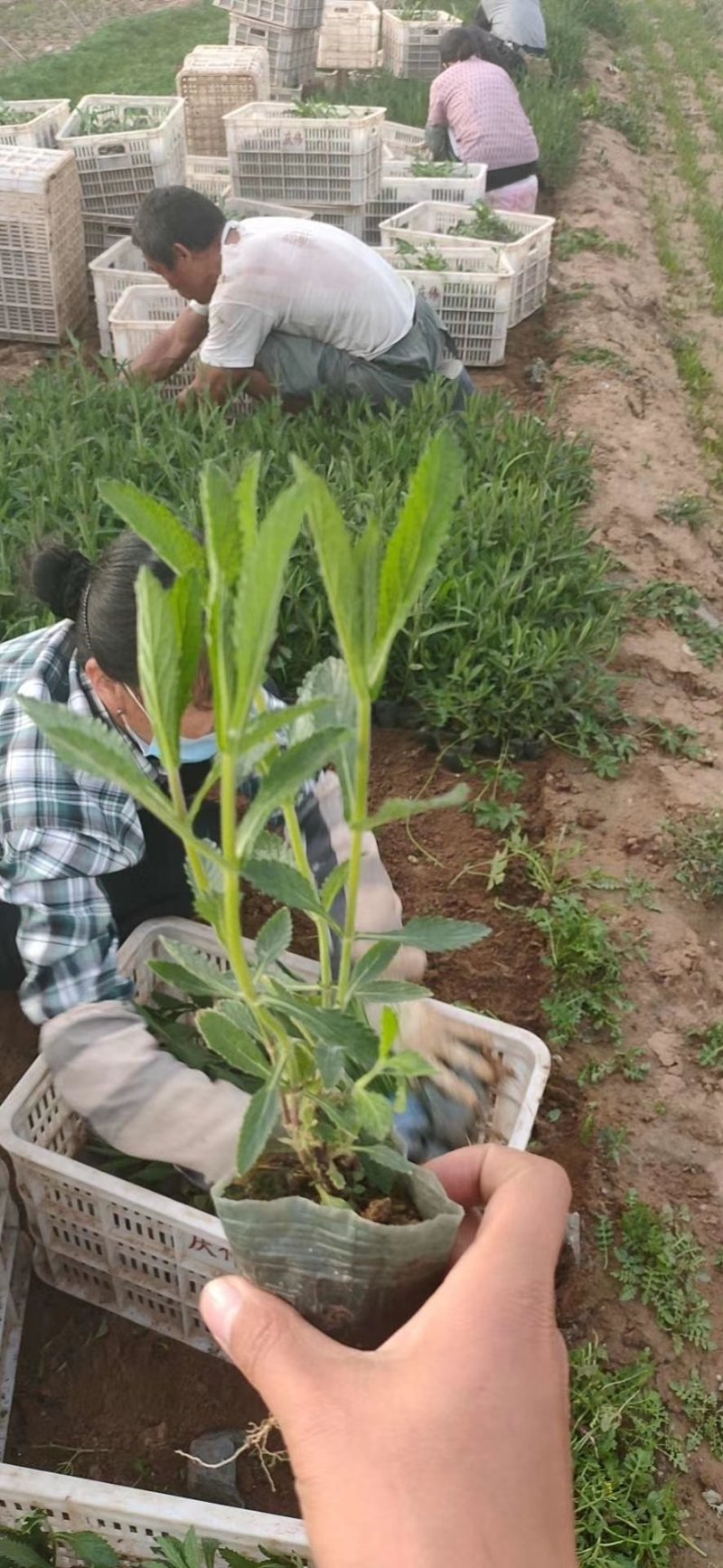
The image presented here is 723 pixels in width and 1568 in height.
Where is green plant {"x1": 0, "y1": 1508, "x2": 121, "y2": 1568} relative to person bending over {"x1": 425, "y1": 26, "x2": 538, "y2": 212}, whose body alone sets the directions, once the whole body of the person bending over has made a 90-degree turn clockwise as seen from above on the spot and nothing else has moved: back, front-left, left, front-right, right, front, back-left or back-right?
back-right

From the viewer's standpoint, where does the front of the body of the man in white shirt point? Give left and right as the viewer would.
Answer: facing to the left of the viewer

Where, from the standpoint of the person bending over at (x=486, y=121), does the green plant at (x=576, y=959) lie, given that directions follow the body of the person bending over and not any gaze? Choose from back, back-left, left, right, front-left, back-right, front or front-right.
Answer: back-left

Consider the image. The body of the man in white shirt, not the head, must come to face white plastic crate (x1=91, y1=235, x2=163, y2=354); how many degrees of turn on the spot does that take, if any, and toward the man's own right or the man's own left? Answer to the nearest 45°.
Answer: approximately 45° to the man's own right

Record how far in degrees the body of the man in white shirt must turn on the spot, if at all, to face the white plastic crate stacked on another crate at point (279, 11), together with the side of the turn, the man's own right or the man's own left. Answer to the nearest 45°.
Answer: approximately 90° to the man's own right

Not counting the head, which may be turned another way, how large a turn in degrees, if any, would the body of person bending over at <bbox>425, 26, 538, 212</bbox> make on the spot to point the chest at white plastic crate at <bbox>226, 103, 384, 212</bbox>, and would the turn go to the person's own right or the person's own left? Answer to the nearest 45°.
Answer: approximately 90° to the person's own left

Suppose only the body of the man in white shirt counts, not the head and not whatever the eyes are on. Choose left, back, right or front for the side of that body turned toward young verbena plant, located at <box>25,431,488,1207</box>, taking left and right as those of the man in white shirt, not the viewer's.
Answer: left

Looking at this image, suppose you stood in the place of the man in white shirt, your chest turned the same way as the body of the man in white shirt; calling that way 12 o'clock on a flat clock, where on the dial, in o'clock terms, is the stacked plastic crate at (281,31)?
The stacked plastic crate is roughly at 3 o'clock from the man in white shirt.

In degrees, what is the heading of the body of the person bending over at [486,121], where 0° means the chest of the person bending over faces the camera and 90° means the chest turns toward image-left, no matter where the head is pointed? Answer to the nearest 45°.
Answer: approximately 135°

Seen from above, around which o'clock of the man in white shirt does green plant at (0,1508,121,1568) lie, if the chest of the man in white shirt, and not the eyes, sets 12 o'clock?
The green plant is roughly at 9 o'clock from the man in white shirt.

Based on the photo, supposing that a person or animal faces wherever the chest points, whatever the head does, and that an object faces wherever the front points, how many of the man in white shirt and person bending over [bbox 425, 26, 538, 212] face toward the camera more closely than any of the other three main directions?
0

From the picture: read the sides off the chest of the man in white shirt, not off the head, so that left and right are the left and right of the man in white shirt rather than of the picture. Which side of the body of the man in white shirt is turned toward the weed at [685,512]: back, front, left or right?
back

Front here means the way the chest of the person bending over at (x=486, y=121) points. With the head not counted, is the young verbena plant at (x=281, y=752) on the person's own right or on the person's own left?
on the person's own left

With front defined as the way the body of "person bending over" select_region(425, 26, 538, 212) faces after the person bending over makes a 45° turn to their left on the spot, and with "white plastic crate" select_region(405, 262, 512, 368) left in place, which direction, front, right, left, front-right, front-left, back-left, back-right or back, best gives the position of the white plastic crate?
left
